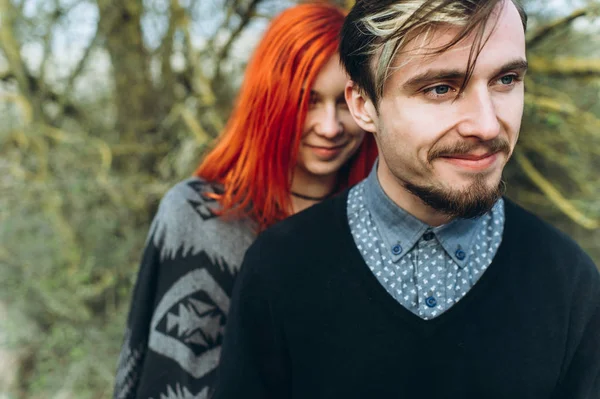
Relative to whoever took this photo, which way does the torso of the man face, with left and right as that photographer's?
facing the viewer

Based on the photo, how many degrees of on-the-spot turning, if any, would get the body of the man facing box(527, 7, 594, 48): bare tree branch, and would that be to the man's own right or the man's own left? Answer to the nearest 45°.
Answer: approximately 180°

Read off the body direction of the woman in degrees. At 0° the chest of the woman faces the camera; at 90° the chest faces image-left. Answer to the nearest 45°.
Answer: approximately 315°

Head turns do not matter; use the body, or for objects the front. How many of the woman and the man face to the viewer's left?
0

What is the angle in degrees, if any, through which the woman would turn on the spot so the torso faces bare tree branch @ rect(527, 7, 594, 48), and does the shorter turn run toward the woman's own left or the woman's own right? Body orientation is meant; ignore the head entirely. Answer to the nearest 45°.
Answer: approximately 90° to the woman's own left

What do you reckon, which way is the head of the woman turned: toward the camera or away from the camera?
toward the camera

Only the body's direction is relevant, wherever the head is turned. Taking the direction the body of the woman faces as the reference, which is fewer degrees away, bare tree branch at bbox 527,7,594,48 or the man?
the man
